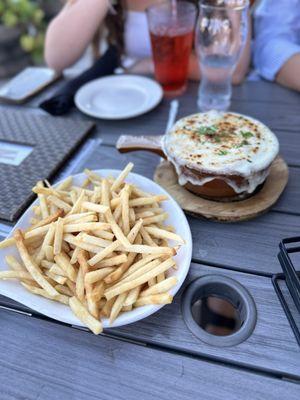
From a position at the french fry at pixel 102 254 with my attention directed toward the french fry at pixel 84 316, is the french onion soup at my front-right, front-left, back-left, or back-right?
back-left

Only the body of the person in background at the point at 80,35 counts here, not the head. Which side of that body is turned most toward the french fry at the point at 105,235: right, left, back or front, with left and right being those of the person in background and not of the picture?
front

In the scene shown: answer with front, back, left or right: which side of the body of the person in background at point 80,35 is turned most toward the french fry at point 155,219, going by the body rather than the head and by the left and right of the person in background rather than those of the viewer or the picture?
front

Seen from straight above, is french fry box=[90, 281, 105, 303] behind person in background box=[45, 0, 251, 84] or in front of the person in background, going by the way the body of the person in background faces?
in front

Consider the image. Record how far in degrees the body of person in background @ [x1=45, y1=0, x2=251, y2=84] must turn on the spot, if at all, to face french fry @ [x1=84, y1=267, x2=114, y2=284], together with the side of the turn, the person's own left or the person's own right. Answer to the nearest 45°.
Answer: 0° — they already face it

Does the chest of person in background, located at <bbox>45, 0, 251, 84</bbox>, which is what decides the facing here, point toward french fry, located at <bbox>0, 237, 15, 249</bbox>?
yes

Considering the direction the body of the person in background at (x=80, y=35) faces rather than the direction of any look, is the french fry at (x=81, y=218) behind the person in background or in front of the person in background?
in front

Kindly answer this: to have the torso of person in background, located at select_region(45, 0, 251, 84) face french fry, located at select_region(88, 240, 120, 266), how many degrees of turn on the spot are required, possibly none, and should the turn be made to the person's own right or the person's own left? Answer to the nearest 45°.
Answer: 0° — they already face it

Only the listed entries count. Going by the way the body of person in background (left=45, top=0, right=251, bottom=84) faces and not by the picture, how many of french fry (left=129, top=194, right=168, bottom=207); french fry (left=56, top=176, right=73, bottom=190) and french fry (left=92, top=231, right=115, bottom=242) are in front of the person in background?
3

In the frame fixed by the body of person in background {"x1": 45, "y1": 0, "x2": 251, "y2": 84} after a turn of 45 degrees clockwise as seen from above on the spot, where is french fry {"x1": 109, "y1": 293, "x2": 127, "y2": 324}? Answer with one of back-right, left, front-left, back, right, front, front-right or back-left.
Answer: front-left

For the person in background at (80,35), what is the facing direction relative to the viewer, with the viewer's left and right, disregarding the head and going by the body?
facing the viewer

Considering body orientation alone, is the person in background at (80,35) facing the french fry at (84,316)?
yes

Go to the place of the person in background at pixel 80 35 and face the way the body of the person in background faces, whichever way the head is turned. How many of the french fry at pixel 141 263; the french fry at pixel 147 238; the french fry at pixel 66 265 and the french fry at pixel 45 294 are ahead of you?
4

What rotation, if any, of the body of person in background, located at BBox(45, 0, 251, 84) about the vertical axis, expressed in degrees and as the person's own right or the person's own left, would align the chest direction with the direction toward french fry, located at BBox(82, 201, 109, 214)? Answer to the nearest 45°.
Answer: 0° — they already face it
